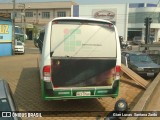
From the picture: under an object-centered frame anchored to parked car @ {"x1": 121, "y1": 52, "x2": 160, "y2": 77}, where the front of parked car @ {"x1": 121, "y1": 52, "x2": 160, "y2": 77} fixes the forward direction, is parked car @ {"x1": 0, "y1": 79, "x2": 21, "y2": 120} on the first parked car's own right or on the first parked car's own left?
on the first parked car's own right

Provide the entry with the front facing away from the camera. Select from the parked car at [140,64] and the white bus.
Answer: the white bus

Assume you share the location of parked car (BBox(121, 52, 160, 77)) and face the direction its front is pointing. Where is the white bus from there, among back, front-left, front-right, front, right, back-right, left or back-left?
front-right

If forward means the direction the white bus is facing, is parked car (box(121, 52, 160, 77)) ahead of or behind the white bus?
ahead

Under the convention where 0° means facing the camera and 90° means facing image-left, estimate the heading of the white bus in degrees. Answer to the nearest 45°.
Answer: approximately 180°
